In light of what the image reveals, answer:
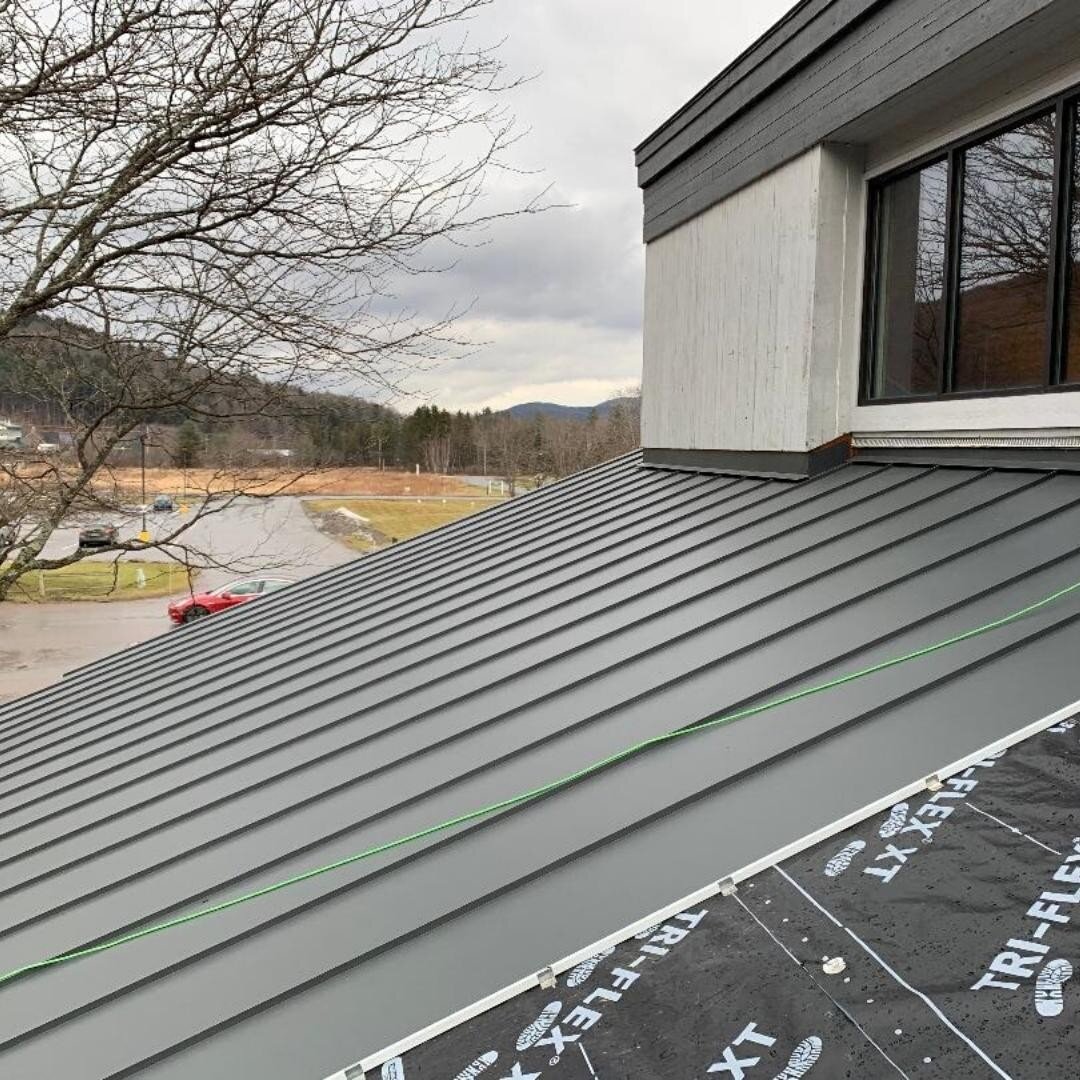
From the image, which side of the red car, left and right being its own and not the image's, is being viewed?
left

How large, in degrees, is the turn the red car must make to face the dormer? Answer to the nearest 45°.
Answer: approximately 90° to its left

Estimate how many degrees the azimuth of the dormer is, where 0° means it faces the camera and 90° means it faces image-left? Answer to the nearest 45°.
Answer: approximately 45°

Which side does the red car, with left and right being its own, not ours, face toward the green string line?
left

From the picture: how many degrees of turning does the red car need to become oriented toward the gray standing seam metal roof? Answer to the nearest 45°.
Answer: approximately 90° to its left
